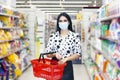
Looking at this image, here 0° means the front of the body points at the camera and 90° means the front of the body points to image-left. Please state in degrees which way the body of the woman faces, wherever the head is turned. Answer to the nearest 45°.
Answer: approximately 0°
